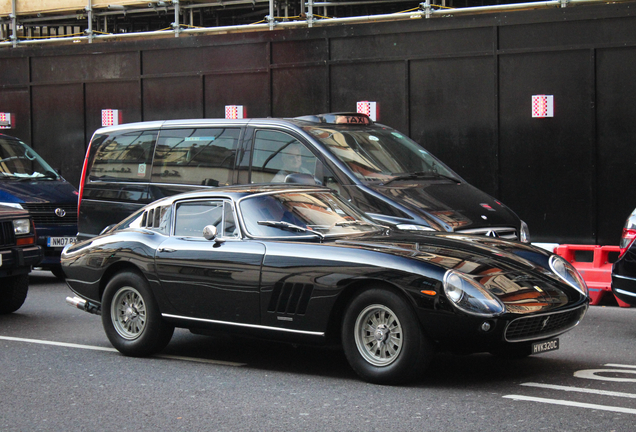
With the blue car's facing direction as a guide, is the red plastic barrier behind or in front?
in front

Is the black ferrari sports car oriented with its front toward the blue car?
no

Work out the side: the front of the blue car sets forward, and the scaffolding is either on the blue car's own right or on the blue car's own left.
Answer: on the blue car's own left

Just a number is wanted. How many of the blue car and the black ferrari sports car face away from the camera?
0

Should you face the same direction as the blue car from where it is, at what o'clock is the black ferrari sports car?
The black ferrari sports car is roughly at 1 o'clock from the blue car.

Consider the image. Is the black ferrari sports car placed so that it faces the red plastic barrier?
no

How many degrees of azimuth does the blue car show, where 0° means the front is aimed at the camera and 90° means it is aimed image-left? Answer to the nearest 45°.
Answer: approximately 315°

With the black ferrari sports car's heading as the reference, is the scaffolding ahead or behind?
behind

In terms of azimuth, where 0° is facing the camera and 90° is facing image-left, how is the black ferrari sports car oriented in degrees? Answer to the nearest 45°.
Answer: approximately 315°

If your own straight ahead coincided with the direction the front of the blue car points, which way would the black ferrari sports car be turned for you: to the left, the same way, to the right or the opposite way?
the same way
